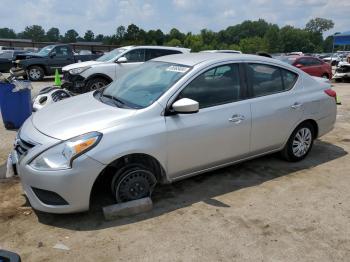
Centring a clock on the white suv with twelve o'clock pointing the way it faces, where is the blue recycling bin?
The blue recycling bin is roughly at 11 o'clock from the white suv.

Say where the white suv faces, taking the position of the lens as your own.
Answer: facing the viewer and to the left of the viewer

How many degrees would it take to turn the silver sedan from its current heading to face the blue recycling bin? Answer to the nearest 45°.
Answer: approximately 90° to its right

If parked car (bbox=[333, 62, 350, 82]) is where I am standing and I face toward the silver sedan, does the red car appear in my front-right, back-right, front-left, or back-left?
front-right

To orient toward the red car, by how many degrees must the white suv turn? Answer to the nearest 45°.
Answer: approximately 180°

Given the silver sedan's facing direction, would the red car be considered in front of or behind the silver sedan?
behind

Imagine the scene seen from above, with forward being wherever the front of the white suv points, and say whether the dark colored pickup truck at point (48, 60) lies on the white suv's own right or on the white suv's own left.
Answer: on the white suv's own right

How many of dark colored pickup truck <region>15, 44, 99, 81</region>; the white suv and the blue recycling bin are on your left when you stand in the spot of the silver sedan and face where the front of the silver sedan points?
0

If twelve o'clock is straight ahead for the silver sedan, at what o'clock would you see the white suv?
The white suv is roughly at 4 o'clock from the silver sedan.

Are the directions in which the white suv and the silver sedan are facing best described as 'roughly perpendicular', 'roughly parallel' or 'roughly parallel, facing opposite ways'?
roughly parallel

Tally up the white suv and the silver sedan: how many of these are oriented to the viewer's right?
0

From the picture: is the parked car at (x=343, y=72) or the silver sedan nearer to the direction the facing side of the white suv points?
the silver sedan

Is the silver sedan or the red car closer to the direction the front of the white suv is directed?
the silver sedan

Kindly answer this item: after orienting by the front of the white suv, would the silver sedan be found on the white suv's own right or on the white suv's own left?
on the white suv's own left
